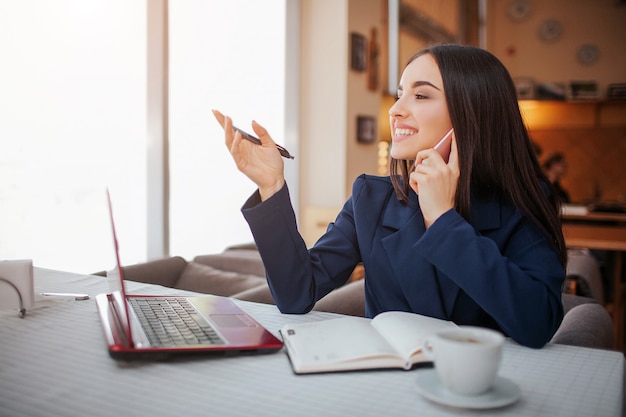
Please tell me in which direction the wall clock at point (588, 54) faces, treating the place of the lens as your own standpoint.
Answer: facing the viewer

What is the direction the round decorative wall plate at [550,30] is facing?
toward the camera

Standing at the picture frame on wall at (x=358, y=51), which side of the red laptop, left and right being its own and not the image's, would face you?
left

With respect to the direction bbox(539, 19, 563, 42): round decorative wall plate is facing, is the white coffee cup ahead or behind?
ahead

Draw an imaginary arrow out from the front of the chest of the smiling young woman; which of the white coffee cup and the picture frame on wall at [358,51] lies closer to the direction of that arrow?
the white coffee cup

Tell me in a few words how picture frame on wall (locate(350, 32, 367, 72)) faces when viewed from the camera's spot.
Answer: facing the viewer and to the right of the viewer

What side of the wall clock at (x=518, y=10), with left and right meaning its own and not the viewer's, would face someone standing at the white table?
front

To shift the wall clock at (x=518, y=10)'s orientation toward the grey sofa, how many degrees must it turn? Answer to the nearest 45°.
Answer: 0° — it already faces it

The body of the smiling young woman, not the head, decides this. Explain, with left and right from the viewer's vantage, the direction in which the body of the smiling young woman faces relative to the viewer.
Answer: facing the viewer and to the left of the viewer

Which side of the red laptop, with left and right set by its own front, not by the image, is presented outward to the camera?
right

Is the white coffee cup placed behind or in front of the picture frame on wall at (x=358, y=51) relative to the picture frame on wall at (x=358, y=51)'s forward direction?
in front

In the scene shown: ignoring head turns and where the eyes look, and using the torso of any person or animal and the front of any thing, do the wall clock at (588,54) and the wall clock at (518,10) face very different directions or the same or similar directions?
same or similar directions

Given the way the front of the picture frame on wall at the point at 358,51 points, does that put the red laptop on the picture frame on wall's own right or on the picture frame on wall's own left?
on the picture frame on wall's own right

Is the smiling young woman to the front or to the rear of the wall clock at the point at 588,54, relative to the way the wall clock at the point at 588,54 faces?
to the front
